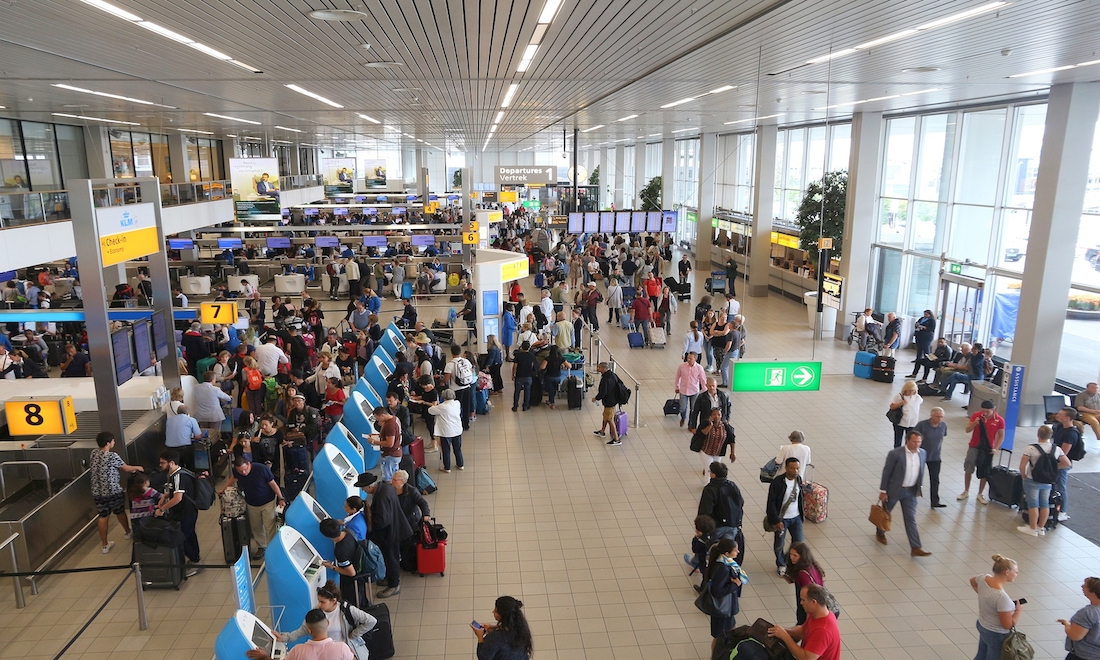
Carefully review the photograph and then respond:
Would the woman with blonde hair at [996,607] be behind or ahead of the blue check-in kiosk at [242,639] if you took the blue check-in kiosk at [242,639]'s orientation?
ahead

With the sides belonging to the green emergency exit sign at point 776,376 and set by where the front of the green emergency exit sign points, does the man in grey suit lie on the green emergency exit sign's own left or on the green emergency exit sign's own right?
on the green emergency exit sign's own left

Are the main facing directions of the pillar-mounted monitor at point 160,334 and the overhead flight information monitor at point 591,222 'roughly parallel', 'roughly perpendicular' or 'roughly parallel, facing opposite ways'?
roughly perpendicular

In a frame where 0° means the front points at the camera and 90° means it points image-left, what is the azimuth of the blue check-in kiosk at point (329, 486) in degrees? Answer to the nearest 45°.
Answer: approximately 315°

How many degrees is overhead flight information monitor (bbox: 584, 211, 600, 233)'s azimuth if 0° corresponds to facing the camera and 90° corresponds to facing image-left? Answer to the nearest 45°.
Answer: approximately 0°

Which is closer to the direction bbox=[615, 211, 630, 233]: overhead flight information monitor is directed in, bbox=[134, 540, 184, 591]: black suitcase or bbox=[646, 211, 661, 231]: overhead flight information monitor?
the black suitcase

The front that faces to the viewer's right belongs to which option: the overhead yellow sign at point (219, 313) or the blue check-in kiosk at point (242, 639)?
the blue check-in kiosk

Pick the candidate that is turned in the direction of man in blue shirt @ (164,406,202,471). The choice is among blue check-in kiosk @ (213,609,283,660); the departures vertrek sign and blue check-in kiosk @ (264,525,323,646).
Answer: the departures vertrek sign

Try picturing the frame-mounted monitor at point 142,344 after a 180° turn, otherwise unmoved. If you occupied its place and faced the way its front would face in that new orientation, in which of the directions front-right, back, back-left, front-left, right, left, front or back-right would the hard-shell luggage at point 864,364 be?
back-right

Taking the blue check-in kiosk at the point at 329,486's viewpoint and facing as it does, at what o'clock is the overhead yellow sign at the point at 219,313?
The overhead yellow sign is roughly at 7 o'clock from the blue check-in kiosk.

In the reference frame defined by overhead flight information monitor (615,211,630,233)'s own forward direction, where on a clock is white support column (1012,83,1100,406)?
The white support column is roughly at 11 o'clock from the overhead flight information monitor.

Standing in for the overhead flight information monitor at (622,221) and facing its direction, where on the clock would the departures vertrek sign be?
The departures vertrek sign is roughly at 5 o'clock from the overhead flight information monitor.

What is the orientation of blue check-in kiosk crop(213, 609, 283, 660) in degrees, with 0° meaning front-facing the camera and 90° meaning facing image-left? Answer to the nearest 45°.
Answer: approximately 270°

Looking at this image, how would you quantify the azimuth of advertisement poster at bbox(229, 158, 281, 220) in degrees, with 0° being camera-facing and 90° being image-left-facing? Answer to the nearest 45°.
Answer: approximately 0°

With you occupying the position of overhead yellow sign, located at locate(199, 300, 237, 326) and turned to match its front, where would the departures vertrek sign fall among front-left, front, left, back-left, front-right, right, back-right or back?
back-left

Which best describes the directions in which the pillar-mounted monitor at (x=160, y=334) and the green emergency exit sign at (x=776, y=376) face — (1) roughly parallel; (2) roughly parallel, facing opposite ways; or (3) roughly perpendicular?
roughly perpendicular

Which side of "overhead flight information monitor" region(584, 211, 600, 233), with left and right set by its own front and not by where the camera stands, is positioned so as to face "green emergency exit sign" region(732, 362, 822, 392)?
front
